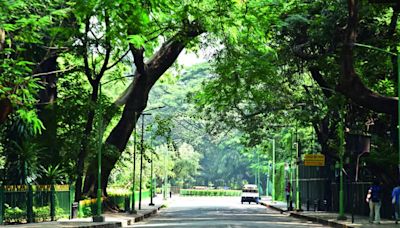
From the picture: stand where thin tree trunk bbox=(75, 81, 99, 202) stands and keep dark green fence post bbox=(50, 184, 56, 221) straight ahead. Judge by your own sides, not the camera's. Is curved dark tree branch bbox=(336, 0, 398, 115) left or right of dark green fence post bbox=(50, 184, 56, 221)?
left

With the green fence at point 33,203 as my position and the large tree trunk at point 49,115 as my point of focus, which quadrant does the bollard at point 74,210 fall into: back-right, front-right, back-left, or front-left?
front-right

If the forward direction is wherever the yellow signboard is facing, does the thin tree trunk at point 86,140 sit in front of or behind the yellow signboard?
in front

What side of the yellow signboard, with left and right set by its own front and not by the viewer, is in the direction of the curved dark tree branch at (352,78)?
front

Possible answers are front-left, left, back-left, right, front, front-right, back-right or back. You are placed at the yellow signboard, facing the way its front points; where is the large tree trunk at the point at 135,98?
front-right

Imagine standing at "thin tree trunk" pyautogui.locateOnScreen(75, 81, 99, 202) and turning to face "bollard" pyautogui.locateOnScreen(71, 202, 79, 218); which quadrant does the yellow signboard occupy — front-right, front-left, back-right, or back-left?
back-left

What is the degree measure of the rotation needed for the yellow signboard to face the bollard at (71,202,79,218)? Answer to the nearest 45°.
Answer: approximately 45° to its right

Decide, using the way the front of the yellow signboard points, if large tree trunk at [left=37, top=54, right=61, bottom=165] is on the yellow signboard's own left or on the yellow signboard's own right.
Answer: on the yellow signboard's own right

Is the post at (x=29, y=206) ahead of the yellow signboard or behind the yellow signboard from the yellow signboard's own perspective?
ahead

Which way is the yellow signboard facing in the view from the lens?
facing the viewer
